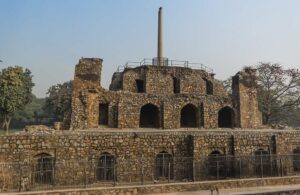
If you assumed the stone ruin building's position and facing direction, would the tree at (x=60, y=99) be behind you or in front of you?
behind

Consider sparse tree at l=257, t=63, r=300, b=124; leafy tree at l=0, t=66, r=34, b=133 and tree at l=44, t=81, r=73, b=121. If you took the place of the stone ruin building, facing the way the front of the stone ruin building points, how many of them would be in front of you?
0

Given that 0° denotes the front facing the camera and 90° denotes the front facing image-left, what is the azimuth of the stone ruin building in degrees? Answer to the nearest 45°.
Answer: approximately 0°

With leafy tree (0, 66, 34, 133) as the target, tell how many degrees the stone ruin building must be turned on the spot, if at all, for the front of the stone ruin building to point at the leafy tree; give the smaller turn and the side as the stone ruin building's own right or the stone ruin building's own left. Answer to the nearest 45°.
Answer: approximately 135° to the stone ruin building's own right

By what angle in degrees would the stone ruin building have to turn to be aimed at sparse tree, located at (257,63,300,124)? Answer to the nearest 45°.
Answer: approximately 135° to its left
